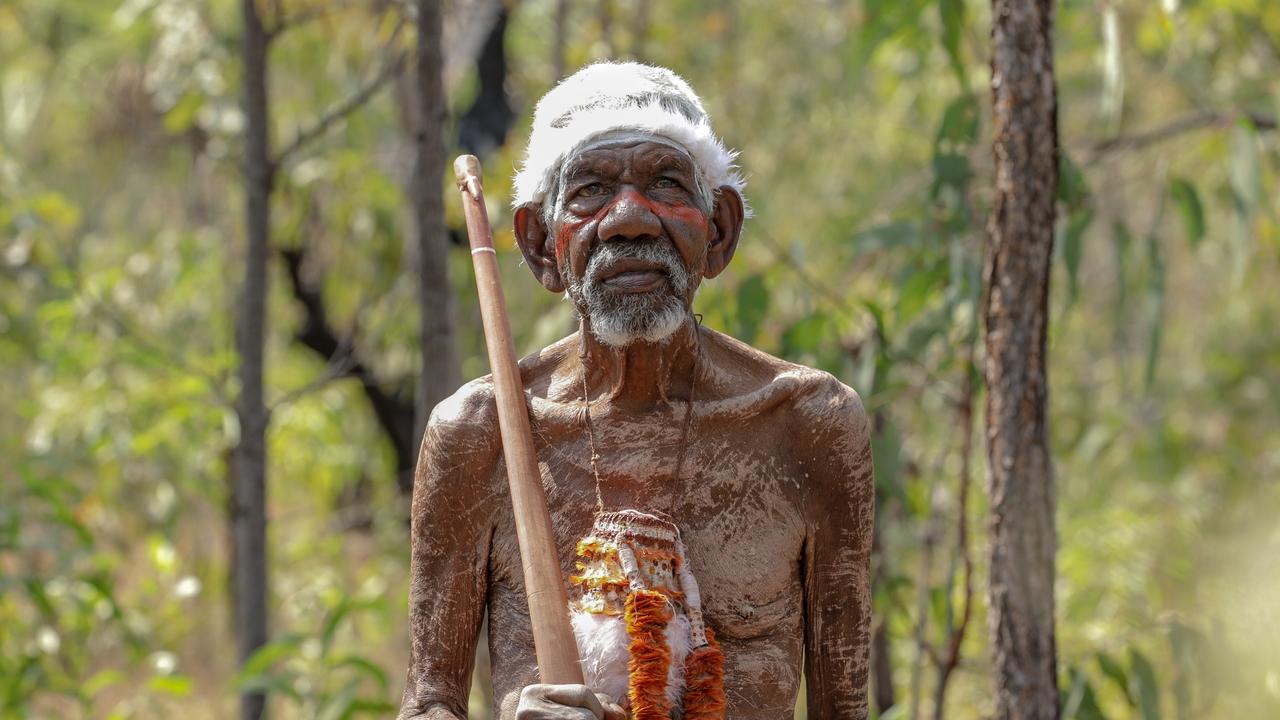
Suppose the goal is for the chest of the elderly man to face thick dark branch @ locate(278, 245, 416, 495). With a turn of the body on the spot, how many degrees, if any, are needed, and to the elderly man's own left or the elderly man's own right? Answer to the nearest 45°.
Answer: approximately 180°

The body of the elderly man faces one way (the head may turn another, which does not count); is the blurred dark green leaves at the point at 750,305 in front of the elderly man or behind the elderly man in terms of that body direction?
behind

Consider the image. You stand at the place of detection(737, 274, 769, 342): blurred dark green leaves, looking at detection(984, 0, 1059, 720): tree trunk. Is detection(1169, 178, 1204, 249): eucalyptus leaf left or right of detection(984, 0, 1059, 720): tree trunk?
left

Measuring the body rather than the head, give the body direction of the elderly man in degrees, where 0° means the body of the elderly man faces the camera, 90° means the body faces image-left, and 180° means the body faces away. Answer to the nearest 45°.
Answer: approximately 0°

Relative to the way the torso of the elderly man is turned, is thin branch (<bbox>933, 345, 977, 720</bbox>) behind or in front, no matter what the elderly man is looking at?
behind

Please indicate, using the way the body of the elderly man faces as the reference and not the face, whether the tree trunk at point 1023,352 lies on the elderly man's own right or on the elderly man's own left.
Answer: on the elderly man's own left

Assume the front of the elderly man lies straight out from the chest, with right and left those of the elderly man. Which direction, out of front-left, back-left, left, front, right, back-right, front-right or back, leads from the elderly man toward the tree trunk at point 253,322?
back-right

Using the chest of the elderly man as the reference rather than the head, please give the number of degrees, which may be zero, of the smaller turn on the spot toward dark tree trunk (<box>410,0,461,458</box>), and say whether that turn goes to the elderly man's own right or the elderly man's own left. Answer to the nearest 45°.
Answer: approximately 135° to the elderly man's own right

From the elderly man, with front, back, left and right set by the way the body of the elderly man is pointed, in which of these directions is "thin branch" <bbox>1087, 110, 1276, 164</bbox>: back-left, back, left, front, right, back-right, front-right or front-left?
back-left

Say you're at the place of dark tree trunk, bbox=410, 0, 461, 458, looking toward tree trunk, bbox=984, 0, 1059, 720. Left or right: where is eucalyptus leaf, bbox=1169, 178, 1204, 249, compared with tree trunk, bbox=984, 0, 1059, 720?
left
